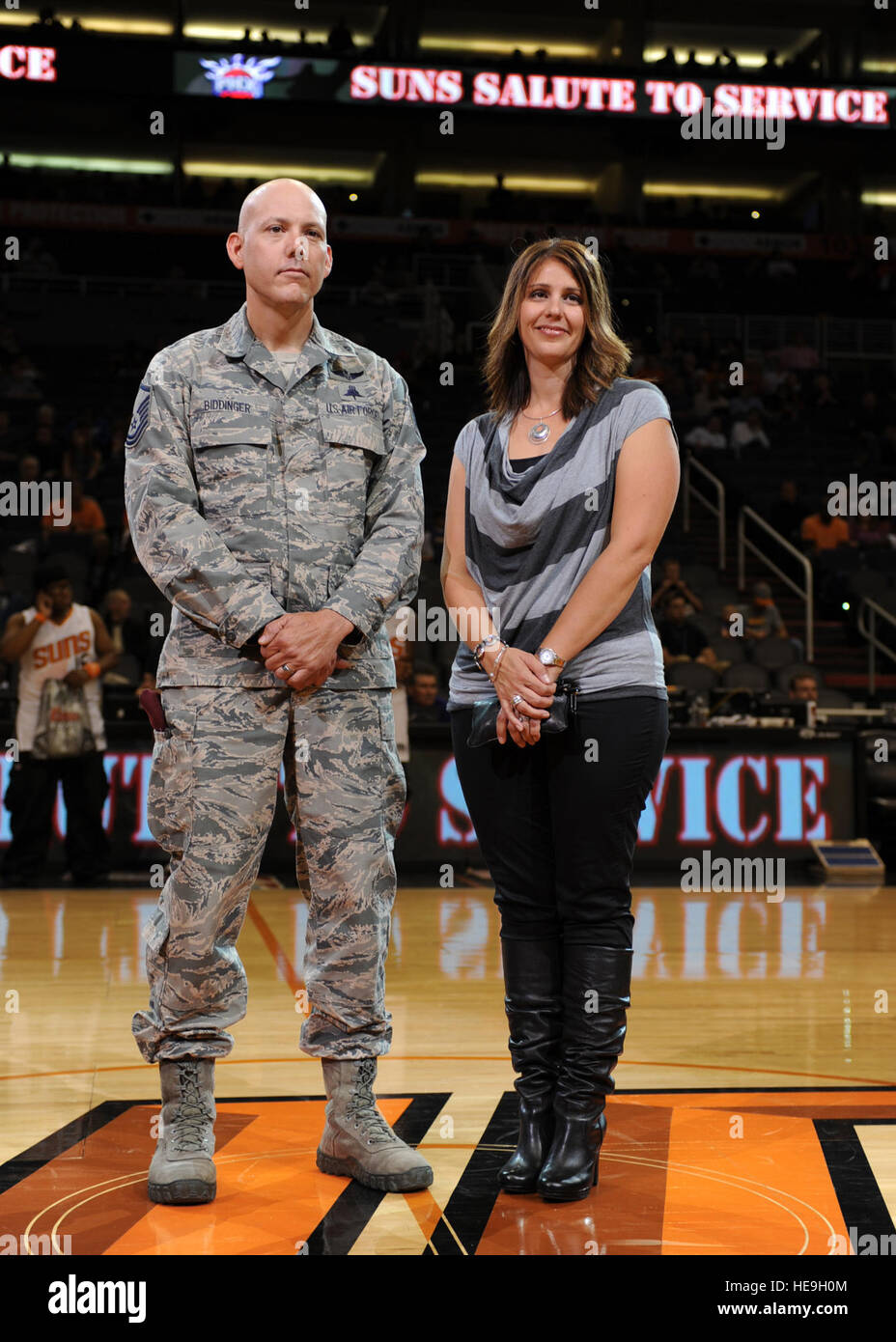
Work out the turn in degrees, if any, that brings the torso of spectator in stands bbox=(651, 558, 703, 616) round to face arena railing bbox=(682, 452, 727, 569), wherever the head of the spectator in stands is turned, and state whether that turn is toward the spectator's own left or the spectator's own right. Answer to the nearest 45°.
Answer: approximately 180°

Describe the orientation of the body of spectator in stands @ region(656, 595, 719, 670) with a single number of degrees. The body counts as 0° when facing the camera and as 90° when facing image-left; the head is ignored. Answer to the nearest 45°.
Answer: approximately 0°

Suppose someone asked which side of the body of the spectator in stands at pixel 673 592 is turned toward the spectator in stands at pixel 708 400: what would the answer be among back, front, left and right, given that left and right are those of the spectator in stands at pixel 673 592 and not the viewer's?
back

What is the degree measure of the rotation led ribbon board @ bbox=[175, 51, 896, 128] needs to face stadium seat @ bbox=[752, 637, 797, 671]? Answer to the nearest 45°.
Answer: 0° — it already faces it

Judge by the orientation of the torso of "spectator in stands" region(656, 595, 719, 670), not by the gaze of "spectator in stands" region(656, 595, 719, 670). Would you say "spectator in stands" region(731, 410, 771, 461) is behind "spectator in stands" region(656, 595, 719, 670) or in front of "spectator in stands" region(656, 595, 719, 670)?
behind

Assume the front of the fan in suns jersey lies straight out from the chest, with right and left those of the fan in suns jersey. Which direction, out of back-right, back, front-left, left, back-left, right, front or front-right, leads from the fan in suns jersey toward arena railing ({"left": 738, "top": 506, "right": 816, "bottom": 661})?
back-left

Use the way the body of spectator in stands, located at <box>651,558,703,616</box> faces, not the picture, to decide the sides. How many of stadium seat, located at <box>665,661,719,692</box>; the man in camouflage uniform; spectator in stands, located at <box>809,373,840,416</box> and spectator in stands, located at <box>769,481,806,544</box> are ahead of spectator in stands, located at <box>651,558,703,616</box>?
2

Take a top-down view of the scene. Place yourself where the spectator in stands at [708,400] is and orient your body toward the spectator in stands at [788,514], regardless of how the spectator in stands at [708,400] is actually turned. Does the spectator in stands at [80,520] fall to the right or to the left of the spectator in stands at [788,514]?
right

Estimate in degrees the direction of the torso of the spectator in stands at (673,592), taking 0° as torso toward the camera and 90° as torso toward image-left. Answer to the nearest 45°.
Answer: approximately 0°
